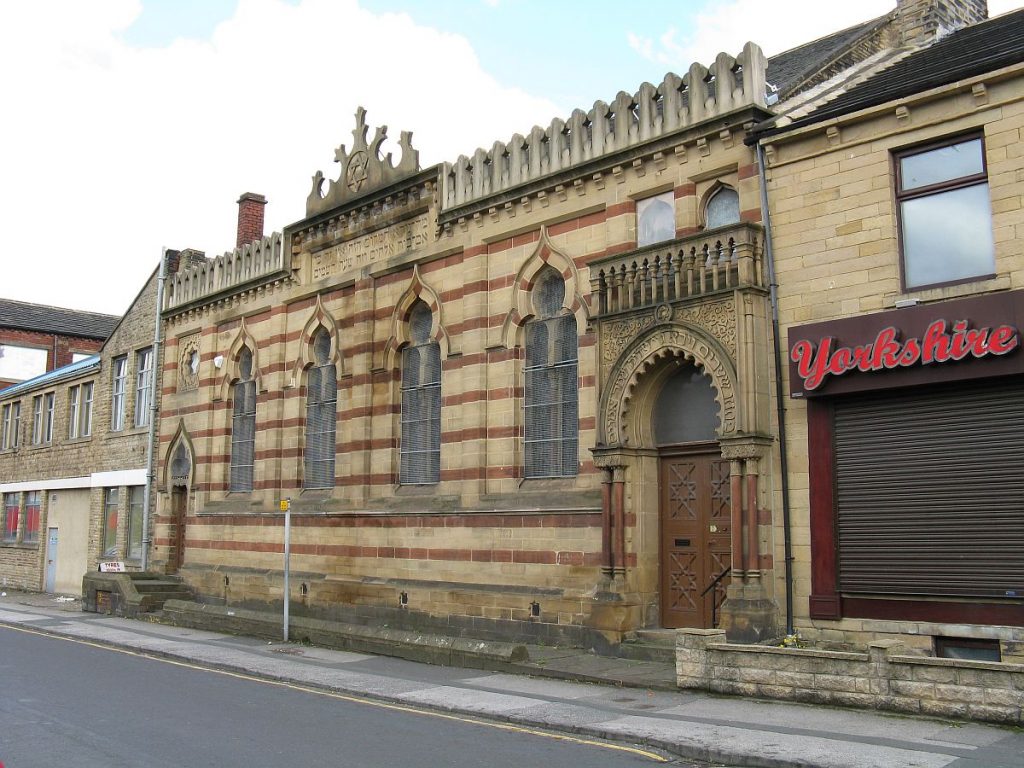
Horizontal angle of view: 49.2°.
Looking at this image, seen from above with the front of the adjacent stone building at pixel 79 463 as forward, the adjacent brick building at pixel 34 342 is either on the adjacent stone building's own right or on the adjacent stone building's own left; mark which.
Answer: on the adjacent stone building's own right

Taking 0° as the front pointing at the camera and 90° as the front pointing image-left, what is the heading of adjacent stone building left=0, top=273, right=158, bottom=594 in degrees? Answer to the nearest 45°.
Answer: approximately 45°

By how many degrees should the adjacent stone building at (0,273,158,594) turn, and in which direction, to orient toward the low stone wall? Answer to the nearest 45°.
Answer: approximately 45° to its left
